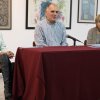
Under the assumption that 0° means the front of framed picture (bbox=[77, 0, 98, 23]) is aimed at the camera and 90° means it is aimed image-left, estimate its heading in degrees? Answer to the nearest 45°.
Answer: approximately 0°

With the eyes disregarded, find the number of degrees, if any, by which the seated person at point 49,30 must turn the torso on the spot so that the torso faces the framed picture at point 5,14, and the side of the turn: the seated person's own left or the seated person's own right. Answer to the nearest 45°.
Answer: approximately 180°

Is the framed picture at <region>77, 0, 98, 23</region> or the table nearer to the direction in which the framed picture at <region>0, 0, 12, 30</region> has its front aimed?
the table

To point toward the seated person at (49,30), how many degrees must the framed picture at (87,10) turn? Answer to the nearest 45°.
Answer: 0° — it already faces them

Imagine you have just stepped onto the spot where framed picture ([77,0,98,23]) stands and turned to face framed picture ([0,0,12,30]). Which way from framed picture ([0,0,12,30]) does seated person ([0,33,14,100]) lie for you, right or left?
left

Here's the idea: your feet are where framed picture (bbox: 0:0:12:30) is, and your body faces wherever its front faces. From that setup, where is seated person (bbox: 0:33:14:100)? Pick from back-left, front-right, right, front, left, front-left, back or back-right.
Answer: front

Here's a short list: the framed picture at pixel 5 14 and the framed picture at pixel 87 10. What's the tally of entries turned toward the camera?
2

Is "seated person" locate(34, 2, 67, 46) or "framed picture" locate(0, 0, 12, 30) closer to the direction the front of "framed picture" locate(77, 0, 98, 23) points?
the seated person

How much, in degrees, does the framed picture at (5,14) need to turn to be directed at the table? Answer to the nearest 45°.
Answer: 0° — it already faces it

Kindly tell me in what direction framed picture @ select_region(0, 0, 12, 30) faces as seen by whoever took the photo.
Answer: facing the viewer

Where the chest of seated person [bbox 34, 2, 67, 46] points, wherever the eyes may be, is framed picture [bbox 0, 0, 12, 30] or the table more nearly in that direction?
the table

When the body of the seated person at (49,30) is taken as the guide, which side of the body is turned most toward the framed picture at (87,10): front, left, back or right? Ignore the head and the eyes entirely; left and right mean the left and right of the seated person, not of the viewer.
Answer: left

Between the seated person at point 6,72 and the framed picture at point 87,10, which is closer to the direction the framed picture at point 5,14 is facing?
the seated person

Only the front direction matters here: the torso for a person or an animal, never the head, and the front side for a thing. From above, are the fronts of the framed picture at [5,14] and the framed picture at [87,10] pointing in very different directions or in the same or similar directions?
same or similar directions

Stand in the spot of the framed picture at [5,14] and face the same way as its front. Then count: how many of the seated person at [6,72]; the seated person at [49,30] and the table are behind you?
0

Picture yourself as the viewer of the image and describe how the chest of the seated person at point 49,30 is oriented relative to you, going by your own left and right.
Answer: facing the viewer and to the right of the viewer
